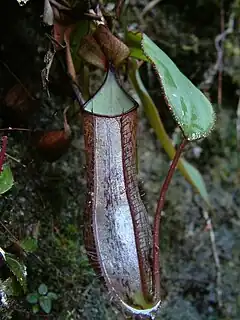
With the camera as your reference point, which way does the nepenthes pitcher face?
facing the viewer
